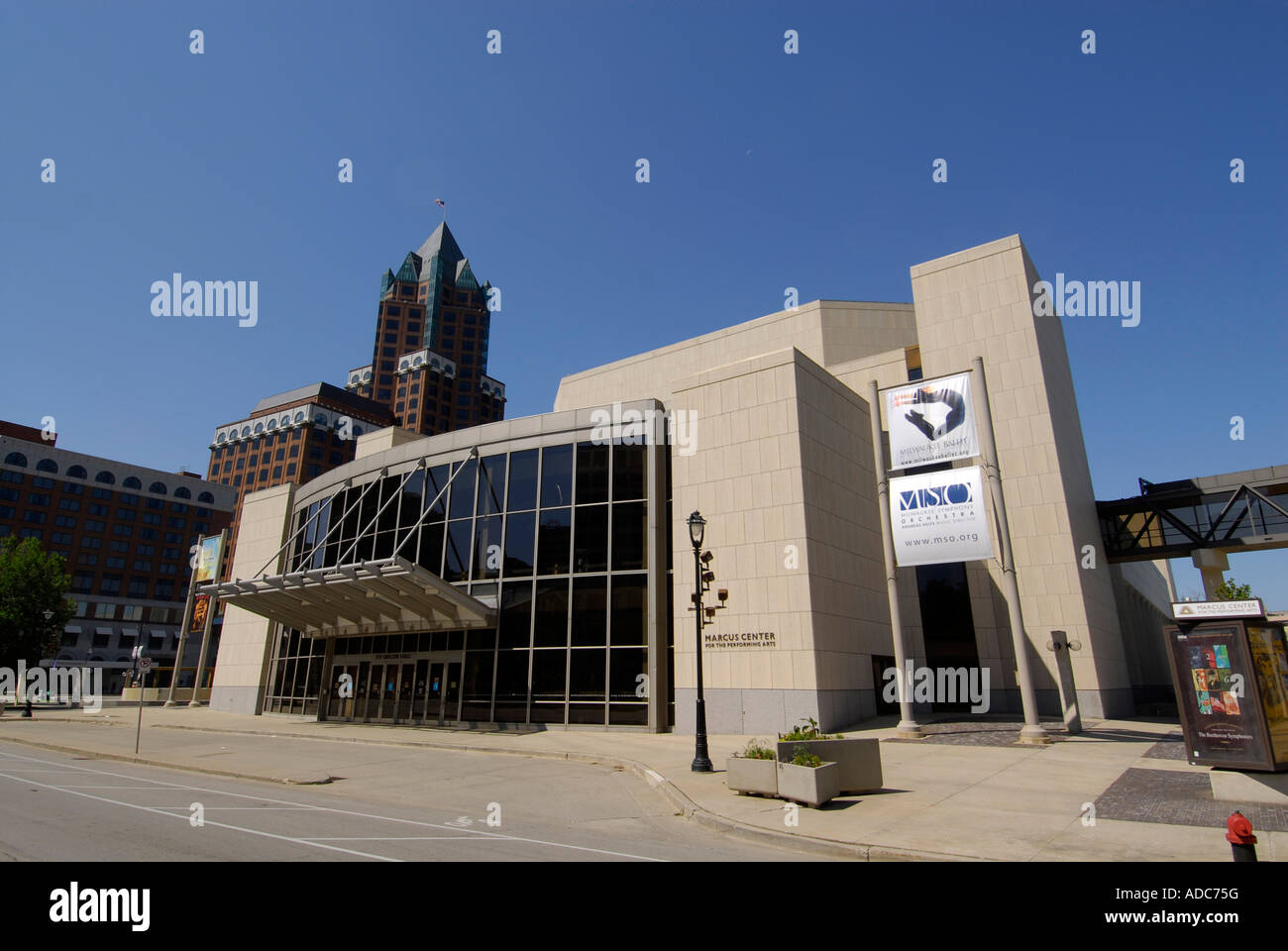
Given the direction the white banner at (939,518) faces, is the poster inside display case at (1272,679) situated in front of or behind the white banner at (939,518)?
in front

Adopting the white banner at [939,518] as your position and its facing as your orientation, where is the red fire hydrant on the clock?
The red fire hydrant is roughly at 12 o'clock from the white banner.

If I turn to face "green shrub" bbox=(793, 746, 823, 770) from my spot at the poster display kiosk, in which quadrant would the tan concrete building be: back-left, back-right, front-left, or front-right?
front-right

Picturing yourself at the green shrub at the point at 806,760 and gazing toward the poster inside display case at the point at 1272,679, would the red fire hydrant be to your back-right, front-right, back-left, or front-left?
front-right

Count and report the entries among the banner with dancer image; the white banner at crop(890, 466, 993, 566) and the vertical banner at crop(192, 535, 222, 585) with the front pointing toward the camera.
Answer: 3

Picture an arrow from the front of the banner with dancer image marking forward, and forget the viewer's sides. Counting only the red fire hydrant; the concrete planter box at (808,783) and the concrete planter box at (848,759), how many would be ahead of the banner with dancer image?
3

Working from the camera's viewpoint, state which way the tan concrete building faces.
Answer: facing the viewer and to the left of the viewer

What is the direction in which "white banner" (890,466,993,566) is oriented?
toward the camera

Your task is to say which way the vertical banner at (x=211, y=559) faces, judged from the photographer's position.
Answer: facing the viewer

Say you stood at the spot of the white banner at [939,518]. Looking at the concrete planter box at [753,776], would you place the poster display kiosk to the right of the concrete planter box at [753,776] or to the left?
left

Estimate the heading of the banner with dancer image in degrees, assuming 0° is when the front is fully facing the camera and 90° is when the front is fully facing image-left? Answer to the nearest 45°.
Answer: approximately 0°

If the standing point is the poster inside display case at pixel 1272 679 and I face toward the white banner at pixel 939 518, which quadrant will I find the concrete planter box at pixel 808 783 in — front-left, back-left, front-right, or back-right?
front-left

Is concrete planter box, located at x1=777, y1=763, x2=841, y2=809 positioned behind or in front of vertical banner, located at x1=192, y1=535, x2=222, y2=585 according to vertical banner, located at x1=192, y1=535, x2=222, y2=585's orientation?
in front

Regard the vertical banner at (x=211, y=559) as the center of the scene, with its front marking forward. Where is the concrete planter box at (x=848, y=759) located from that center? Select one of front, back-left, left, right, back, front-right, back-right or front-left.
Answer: front
